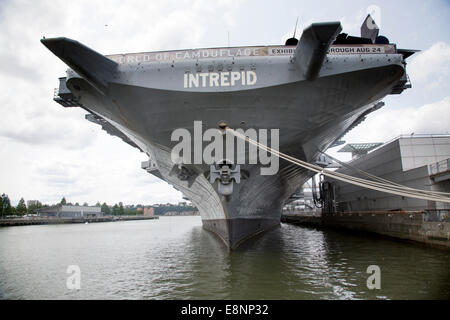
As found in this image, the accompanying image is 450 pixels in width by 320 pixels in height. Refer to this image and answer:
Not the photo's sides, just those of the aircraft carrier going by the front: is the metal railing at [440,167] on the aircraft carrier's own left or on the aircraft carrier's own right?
on the aircraft carrier's own left

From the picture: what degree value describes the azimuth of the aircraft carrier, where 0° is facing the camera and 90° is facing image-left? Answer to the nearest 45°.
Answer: approximately 0°
